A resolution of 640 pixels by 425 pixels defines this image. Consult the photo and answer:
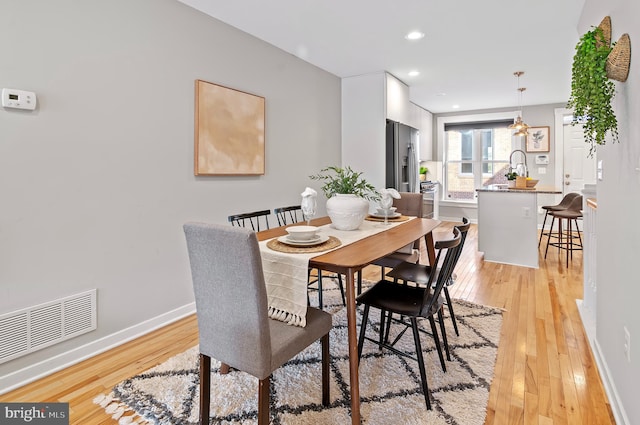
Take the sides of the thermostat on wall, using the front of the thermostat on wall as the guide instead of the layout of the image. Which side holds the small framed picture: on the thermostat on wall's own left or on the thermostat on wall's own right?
on the thermostat on wall's own left

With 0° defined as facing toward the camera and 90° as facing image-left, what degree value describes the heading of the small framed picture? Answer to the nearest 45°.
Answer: approximately 0°

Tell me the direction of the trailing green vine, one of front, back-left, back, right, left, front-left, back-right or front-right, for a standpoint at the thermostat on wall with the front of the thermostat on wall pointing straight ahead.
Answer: front-left

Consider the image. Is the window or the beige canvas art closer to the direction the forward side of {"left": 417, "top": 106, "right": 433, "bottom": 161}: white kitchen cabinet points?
the window

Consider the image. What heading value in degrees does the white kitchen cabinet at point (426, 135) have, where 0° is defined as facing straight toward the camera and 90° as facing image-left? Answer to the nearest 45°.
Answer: approximately 270°

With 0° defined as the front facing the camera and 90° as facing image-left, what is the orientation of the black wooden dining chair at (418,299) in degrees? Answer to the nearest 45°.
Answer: approximately 135°

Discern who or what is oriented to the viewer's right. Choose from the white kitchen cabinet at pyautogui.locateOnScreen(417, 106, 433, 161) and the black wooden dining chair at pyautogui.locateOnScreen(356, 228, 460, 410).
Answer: the white kitchen cabinet

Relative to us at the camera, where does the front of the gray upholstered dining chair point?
facing away from the viewer and to the right of the viewer

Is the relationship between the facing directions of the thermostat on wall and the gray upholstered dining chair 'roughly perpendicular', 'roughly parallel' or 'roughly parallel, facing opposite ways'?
roughly perpendicular
